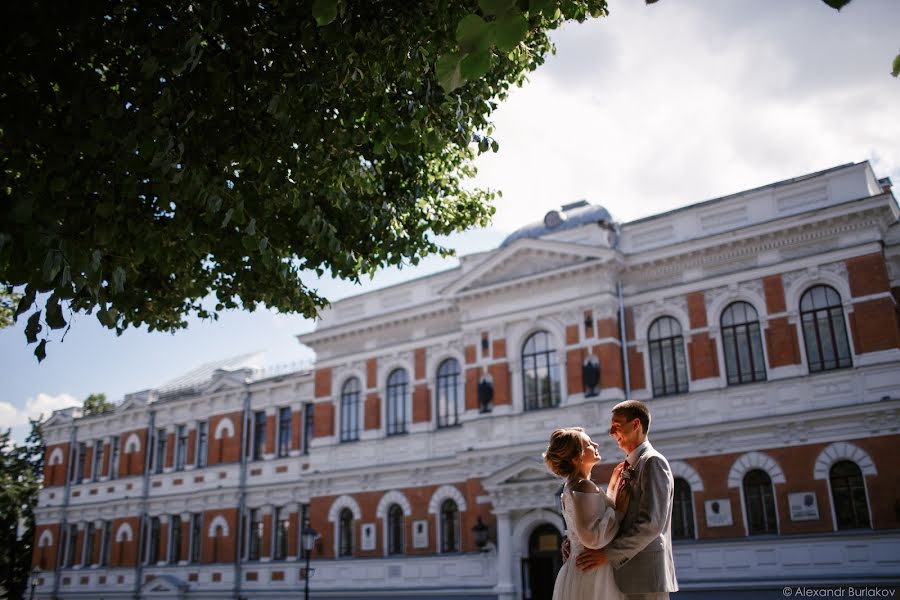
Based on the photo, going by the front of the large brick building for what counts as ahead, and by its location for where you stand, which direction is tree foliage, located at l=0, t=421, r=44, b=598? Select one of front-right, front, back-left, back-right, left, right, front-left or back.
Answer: right

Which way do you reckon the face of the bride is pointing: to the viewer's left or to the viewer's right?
to the viewer's right

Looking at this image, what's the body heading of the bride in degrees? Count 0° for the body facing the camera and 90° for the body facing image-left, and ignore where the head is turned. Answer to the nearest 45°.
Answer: approximately 270°

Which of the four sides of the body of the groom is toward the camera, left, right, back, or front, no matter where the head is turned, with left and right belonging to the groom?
left

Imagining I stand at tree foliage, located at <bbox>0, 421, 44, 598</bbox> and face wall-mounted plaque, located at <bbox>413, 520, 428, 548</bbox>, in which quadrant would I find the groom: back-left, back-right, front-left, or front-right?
front-right

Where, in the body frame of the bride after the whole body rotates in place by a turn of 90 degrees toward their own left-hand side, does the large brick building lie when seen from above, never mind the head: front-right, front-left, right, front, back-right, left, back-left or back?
front

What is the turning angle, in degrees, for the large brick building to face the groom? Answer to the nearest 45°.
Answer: approximately 45° to its left

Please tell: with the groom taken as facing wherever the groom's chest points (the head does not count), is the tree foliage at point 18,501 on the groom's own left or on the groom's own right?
on the groom's own right

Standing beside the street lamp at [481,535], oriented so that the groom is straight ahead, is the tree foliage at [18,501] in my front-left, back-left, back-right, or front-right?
back-right

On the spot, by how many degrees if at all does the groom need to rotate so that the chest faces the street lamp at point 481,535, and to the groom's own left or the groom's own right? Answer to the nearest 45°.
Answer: approximately 90° to the groom's own right

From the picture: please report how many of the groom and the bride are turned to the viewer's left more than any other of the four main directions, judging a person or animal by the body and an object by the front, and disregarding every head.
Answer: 1

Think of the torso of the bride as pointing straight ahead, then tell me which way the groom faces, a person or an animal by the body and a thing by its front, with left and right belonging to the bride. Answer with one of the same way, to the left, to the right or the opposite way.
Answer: the opposite way

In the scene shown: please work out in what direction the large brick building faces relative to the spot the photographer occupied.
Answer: facing the viewer and to the left of the viewer
